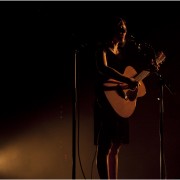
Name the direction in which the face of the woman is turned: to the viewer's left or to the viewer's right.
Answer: to the viewer's right
